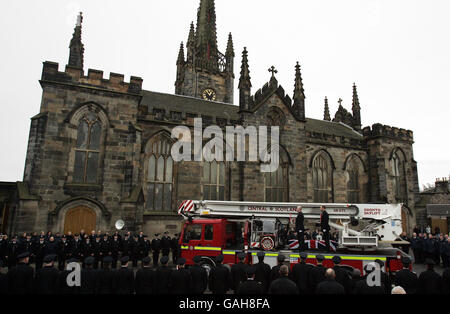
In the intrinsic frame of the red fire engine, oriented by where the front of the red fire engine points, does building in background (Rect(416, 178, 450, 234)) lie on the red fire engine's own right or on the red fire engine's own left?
on the red fire engine's own right

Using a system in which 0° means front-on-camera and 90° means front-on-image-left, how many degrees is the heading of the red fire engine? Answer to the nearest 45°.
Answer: approximately 90°

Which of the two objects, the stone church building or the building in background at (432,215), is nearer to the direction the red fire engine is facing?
the stone church building
